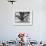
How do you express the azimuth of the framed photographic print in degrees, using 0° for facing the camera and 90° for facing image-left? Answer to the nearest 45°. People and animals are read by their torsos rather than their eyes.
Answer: approximately 0°
